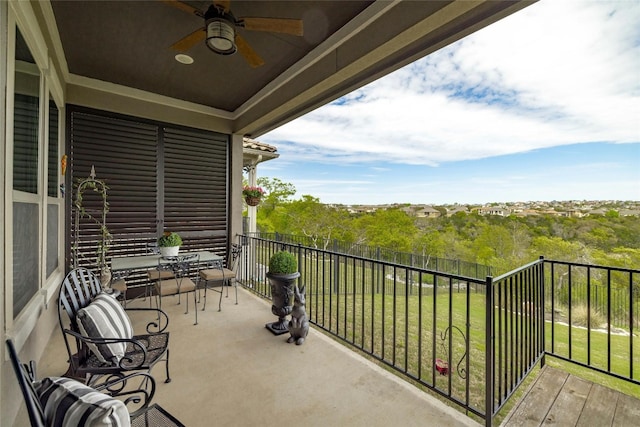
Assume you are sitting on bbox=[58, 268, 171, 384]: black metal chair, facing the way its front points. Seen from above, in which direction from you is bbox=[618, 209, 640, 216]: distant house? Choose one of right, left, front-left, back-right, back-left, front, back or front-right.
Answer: front-left

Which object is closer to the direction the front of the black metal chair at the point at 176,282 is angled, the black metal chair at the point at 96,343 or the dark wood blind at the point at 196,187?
the dark wood blind

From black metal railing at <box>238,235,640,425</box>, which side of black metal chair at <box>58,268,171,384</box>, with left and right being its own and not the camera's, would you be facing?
front

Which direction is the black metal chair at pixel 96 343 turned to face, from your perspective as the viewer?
facing the viewer and to the right of the viewer

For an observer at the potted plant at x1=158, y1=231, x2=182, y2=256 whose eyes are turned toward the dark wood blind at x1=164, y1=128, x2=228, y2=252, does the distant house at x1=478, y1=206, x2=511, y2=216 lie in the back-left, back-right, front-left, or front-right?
front-right

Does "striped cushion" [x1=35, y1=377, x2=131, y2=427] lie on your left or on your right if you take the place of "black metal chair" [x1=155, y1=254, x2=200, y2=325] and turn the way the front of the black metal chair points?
on your left

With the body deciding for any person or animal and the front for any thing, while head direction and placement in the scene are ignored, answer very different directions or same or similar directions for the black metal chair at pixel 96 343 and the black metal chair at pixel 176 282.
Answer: very different directions

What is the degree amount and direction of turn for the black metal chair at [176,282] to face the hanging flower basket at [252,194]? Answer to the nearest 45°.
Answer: approximately 90° to its right

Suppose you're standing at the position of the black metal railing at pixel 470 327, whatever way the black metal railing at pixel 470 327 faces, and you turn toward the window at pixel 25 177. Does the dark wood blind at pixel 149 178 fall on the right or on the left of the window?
right

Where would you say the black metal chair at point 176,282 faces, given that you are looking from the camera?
facing away from the viewer and to the left of the viewer

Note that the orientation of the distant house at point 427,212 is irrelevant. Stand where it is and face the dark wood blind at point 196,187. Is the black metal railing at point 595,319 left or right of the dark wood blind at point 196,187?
left

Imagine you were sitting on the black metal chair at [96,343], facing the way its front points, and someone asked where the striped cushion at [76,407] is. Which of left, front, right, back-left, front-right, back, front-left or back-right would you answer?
front-right
